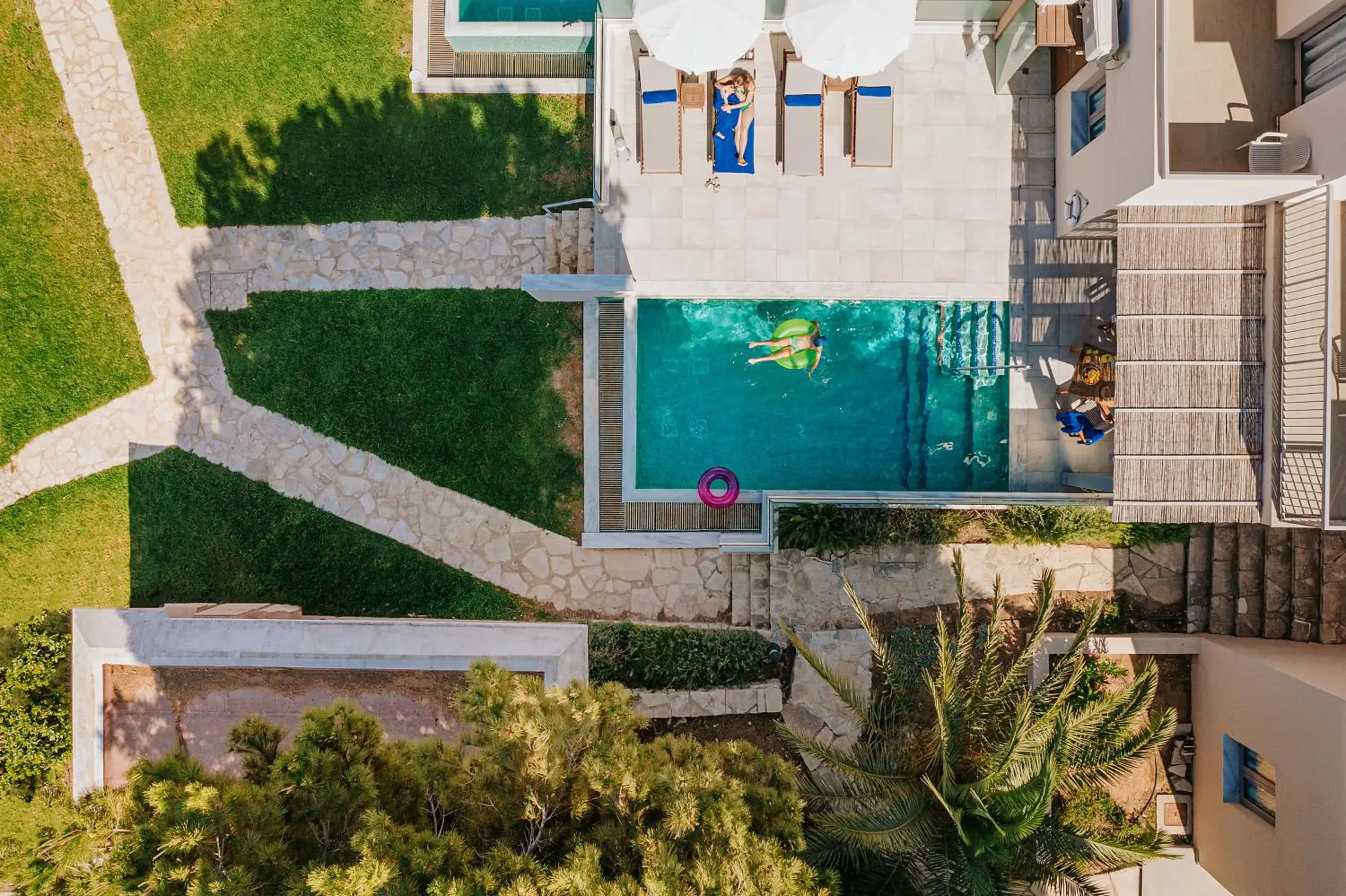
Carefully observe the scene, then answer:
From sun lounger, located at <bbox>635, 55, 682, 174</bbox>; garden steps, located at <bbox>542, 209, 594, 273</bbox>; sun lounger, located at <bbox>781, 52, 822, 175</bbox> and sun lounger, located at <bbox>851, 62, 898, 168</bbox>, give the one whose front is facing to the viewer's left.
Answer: the garden steps

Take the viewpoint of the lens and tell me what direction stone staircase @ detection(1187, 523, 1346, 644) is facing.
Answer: facing to the left of the viewer

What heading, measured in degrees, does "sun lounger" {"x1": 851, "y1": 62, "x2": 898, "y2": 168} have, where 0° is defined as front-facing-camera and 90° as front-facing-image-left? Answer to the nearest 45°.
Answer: approximately 0°

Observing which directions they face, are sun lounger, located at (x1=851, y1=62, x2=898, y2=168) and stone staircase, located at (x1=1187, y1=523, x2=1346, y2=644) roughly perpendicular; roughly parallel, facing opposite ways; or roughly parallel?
roughly perpendicular

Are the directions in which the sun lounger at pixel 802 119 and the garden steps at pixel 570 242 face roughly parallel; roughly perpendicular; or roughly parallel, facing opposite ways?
roughly perpendicular

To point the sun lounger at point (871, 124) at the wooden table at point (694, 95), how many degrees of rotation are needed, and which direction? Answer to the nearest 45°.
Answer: approximately 90° to its right

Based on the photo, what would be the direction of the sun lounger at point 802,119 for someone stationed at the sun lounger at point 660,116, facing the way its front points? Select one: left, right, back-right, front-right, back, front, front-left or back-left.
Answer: left

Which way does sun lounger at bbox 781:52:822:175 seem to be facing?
toward the camera

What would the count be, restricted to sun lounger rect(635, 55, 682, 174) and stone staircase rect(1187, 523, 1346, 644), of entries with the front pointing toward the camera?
1

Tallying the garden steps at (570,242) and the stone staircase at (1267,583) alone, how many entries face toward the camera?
0
